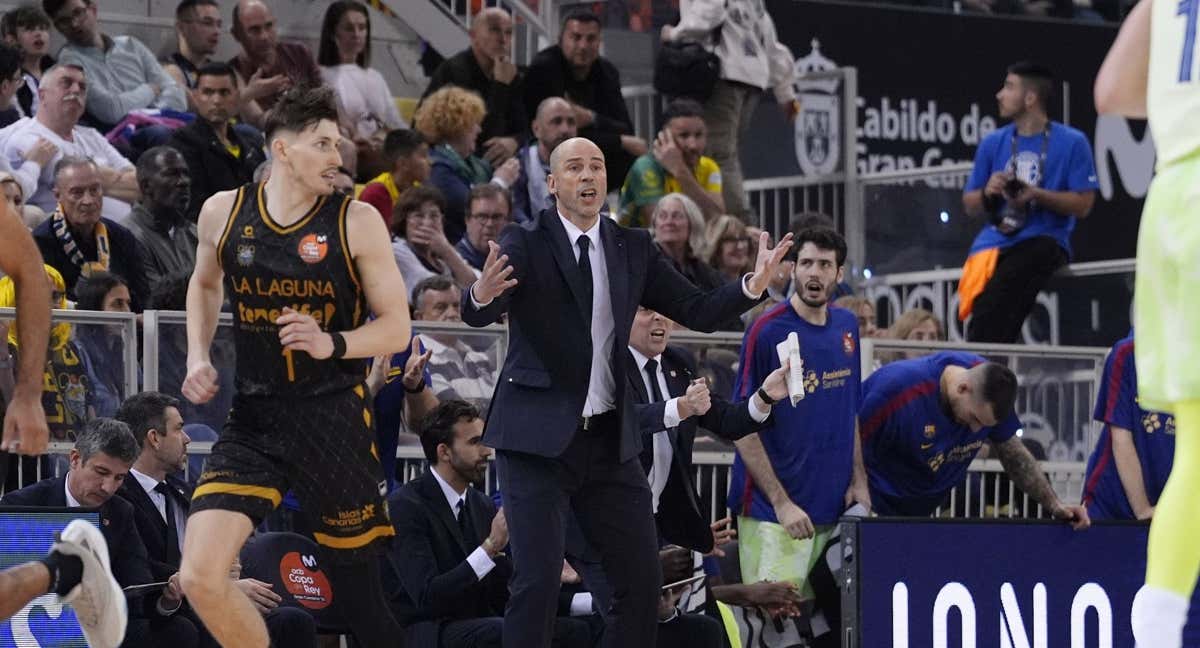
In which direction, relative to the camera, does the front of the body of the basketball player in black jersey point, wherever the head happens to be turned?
toward the camera

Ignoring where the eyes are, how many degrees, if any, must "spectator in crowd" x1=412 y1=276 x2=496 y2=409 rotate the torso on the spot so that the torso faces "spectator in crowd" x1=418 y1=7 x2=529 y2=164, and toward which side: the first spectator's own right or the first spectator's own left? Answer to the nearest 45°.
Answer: approximately 135° to the first spectator's own left

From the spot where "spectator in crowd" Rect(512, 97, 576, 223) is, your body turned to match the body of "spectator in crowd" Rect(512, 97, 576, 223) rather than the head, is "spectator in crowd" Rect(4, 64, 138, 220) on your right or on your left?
on your right

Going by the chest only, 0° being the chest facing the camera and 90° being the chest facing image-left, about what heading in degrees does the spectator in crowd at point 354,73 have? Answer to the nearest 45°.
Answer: approximately 315°

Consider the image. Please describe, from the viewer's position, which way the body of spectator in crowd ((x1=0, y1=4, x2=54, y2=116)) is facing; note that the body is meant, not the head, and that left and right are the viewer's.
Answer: facing the viewer and to the right of the viewer

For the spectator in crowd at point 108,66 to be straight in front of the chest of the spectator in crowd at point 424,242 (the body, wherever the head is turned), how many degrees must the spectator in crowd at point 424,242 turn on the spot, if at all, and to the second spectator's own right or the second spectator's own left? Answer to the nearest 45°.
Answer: approximately 180°

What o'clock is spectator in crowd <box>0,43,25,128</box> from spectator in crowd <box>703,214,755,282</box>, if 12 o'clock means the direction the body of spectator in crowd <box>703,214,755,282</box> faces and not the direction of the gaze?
spectator in crowd <box>0,43,25,128</box> is roughly at 4 o'clock from spectator in crowd <box>703,214,755,282</box>.

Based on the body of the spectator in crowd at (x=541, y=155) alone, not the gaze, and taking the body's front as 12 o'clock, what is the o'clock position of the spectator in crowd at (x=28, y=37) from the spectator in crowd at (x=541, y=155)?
the spectator in crowd at (x=28, y=37) is roughly at 4 o'clock from the spectator in crowd at (x=541, y=155).

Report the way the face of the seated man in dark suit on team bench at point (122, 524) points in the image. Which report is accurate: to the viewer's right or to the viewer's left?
to the viewer's right

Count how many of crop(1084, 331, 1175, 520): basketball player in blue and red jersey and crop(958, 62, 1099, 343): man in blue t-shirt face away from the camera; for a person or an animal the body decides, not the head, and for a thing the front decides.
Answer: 0
